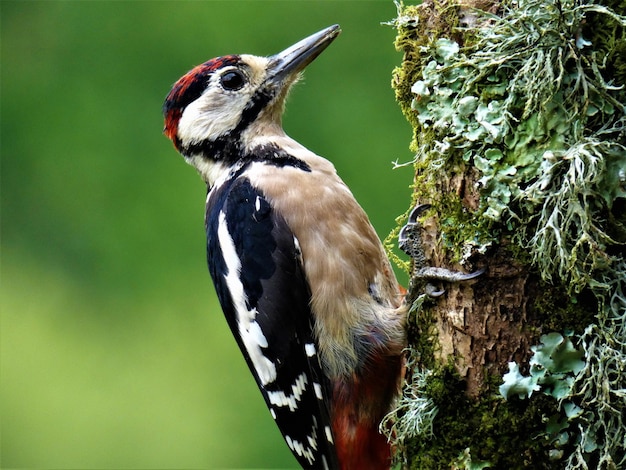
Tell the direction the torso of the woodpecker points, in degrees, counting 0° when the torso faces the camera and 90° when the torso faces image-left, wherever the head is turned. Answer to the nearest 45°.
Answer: approximately 270°
